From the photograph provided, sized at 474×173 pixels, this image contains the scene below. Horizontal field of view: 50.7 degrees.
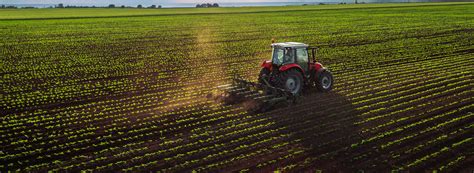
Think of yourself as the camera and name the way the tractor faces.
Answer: facing away from the viewer and to the right of the viewer
